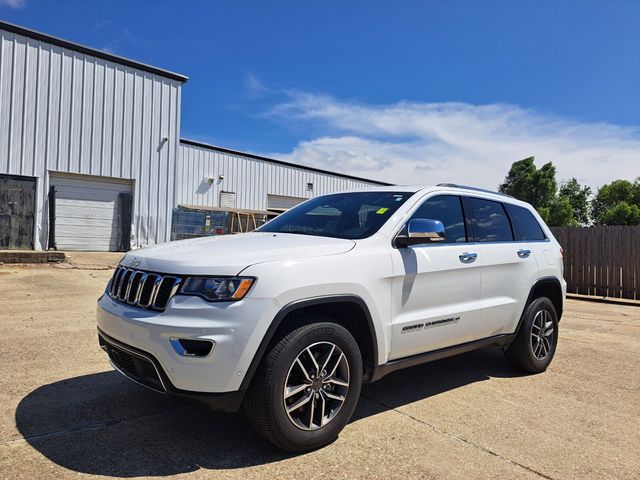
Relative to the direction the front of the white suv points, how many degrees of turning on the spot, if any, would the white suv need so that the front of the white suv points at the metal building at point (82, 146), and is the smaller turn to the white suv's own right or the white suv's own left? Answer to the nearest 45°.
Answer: approximately 90° to the white suv's own right

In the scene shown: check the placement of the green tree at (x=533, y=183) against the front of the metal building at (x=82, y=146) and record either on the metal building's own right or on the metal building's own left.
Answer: on the metal building's own left

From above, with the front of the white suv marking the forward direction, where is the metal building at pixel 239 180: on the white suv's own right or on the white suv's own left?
on the white suv's own right

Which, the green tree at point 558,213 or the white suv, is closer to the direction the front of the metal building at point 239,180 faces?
the white suv

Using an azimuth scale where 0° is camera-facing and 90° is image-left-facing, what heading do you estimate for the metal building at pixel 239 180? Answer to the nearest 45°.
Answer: approximately 315°
